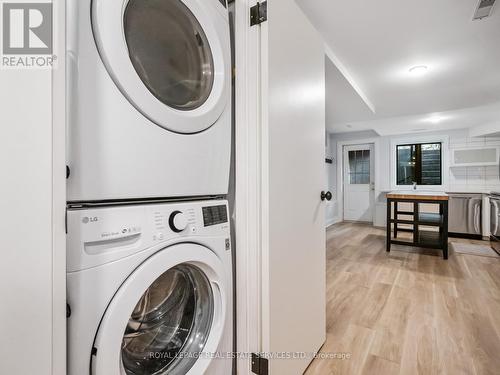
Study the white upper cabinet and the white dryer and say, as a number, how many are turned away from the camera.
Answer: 0

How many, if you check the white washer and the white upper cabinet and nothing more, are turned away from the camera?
0

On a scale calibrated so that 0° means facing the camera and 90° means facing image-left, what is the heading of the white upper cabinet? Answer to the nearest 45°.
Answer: approximately 45°

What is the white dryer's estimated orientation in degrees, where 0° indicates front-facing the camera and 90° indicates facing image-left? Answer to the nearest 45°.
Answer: approximately 315°

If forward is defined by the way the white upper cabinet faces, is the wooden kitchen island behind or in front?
in front

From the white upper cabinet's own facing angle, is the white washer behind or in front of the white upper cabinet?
in front

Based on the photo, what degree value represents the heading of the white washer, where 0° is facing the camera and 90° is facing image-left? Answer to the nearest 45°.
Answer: approximately 315°

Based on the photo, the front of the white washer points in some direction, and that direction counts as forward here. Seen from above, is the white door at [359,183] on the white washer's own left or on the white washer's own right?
on the white washer's own left
